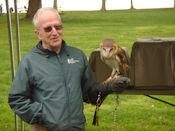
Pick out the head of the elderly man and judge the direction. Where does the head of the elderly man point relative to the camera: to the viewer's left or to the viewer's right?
to the viewer's right

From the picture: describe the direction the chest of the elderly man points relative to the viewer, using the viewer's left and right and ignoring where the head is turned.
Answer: facing the viewer and to the right of the viewer

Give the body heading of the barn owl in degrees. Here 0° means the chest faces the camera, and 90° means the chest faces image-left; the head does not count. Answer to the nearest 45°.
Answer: approximately 45°
